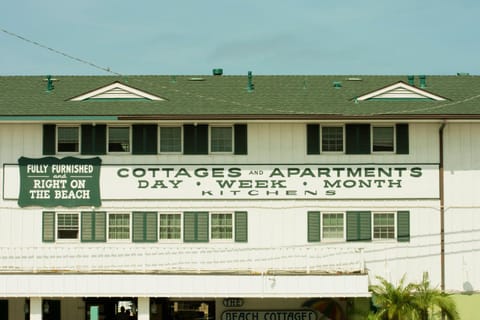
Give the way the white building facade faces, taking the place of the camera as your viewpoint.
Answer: facing the viewer

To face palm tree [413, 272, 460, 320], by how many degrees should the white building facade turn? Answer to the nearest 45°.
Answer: approximately 90° to its left
